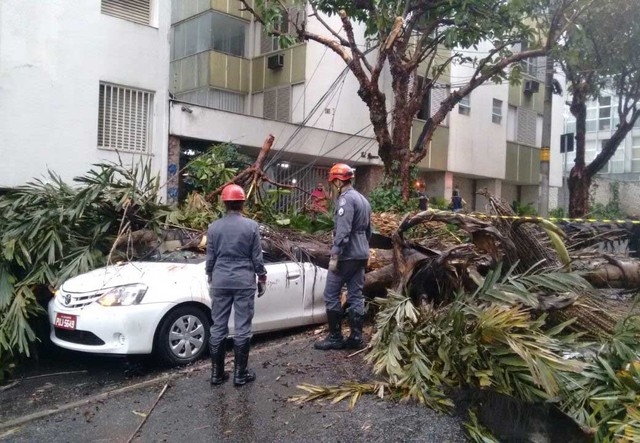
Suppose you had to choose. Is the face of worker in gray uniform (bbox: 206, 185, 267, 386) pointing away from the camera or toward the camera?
away from the camera

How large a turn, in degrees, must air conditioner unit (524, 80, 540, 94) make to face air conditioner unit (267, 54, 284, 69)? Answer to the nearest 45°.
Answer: approximately 90° to its right

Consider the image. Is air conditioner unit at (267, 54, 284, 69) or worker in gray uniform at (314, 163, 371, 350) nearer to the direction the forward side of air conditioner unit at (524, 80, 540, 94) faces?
the worker in gray uniform

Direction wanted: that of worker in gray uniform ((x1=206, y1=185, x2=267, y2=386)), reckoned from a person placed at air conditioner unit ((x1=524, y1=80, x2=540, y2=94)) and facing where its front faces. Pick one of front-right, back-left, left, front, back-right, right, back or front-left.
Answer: front-right

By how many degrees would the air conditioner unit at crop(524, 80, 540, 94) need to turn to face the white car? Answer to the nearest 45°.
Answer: approximately 45° to its right

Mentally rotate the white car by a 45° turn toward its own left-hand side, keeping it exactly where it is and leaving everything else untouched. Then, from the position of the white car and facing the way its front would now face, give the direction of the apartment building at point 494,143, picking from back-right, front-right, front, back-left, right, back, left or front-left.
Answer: back-left

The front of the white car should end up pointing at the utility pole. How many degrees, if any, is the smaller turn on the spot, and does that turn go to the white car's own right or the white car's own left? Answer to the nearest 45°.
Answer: approximately 180°

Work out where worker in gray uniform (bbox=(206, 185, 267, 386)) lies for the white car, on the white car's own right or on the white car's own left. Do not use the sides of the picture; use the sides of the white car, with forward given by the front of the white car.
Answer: on the white car's own left

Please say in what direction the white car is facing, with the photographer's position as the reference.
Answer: facing the viewer and to the left of the viewer

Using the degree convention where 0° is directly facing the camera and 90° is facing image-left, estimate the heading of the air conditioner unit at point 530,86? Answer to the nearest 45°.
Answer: approximately 315°

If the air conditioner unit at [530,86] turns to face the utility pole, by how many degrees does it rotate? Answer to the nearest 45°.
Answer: approximately 45° to its right

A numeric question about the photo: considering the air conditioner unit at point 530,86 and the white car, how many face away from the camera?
0
